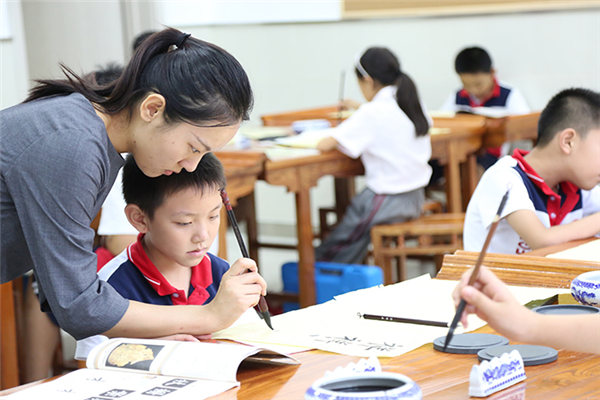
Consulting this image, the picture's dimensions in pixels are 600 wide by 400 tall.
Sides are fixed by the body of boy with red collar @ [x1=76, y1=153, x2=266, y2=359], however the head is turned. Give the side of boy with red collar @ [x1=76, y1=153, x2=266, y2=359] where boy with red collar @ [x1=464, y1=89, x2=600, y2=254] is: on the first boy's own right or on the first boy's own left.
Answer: on the first boy's own left

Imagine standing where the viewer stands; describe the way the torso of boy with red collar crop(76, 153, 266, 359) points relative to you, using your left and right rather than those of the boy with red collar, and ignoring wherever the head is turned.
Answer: facing the viewer and to the right of the viewer

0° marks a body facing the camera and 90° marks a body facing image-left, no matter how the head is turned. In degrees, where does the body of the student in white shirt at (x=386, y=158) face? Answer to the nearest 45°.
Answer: approximately 135°

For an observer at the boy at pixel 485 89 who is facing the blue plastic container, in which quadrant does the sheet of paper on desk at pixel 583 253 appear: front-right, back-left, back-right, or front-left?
front-left

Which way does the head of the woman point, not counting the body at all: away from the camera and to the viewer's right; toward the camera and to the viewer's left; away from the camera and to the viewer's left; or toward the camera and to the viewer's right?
toward the camera and to the viewer's right

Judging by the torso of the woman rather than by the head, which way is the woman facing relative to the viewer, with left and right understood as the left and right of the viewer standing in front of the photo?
facing to the right of the viewer

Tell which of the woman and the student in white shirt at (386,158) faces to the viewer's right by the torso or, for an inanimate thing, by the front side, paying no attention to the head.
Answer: the woman

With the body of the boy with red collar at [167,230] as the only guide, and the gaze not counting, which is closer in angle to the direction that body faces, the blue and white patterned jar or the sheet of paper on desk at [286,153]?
the blue and white patterned jar

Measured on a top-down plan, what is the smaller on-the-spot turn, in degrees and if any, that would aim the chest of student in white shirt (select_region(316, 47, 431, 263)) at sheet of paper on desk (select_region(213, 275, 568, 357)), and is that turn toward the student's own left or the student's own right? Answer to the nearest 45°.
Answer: approximately 135° to the student's own left

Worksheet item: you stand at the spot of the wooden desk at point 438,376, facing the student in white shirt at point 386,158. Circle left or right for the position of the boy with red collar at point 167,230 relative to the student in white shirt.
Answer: left

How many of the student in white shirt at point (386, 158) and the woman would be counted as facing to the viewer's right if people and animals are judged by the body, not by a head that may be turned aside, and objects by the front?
1

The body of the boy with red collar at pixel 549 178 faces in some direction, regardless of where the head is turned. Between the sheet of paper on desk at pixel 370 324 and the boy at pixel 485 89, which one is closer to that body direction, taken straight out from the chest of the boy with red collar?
the sheet of paper on desk

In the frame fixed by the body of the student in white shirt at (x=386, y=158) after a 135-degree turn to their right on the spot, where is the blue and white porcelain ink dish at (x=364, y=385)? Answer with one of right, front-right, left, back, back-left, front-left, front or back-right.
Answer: right
